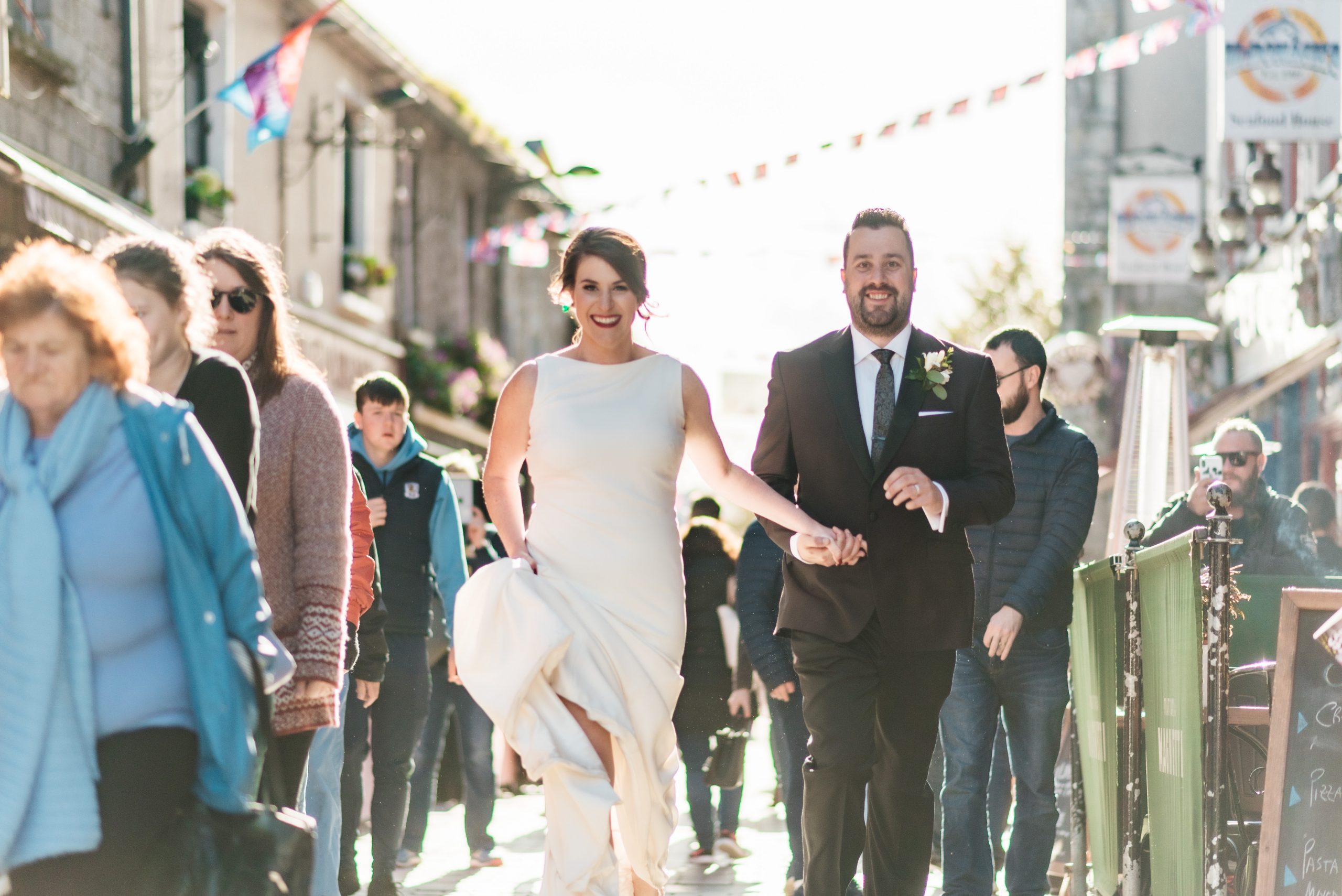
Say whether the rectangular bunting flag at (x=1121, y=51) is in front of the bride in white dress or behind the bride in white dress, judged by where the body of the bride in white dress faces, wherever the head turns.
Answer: behind

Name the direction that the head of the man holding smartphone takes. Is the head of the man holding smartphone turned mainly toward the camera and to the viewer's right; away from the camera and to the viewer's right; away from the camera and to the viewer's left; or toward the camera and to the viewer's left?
toward the camera and to the viewer's left

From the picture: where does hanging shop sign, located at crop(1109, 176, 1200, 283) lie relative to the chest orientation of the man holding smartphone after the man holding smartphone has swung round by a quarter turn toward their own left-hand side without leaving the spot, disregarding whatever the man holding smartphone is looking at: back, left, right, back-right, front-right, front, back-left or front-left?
back-left

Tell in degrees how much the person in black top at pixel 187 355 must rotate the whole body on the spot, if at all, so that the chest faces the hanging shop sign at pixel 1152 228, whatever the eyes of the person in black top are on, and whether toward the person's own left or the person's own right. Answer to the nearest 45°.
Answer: approximately 180°

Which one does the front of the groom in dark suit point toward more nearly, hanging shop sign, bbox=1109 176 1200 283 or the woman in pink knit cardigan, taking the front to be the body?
the woman in pink knit cardigan

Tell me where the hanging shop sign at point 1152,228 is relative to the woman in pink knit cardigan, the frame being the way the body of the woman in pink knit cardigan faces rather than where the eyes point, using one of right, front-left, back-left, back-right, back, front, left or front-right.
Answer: back

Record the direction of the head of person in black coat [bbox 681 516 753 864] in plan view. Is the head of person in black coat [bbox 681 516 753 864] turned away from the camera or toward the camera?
away from the camera

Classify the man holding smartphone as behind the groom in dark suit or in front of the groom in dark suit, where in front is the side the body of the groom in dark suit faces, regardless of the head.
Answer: behind

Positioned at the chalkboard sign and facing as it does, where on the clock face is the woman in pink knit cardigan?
The woman in pink knit cardigan is roughly at 2 o'clock from the chalkboard sign.
